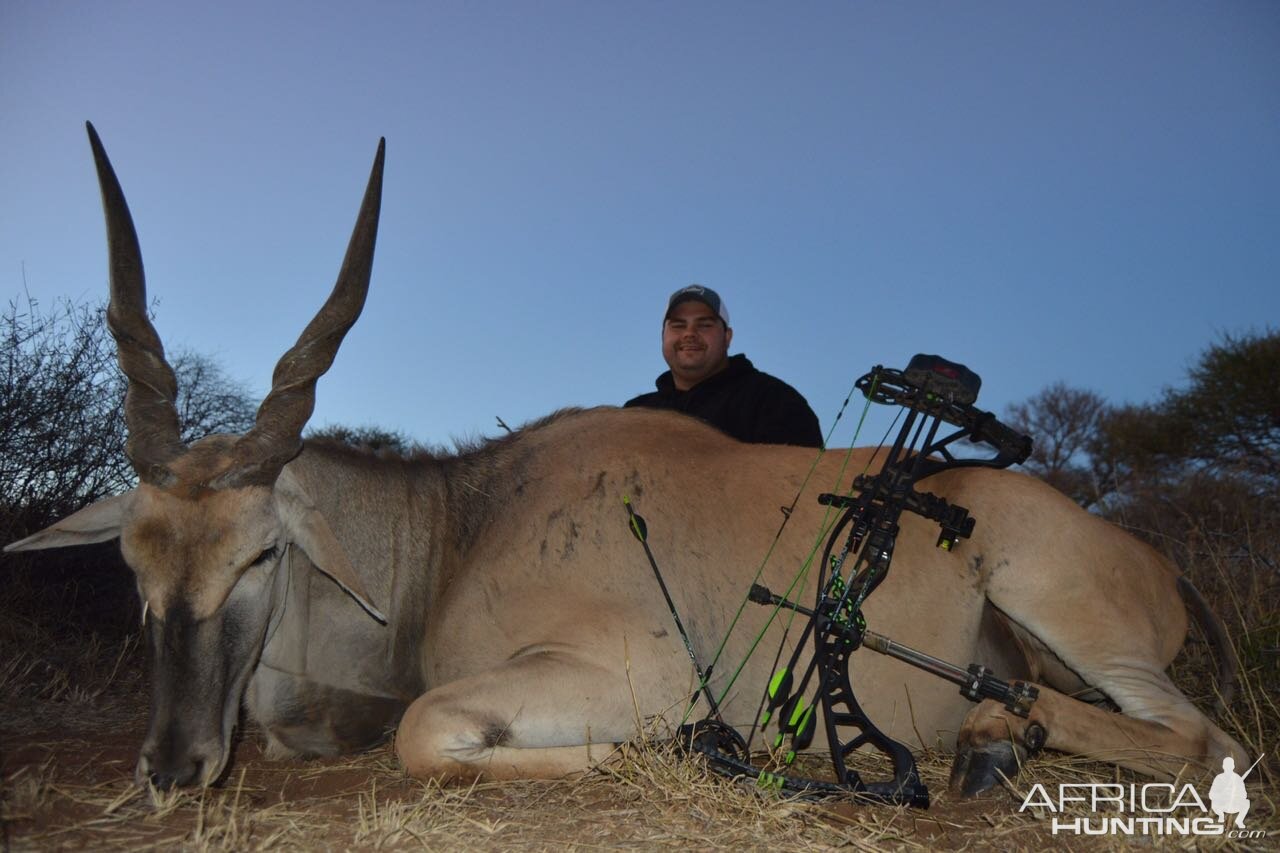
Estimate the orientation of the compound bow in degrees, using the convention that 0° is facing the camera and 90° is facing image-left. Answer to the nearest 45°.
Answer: approximately 270°

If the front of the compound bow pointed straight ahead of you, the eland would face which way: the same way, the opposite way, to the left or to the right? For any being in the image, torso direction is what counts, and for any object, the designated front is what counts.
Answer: the opposite way

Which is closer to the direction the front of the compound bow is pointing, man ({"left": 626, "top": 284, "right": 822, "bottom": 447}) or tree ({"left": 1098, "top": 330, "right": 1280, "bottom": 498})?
the tree

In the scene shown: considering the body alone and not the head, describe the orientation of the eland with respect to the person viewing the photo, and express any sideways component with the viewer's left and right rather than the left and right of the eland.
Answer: facing to the left of the viewer

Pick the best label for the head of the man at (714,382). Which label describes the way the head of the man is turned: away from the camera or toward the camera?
toward the camera

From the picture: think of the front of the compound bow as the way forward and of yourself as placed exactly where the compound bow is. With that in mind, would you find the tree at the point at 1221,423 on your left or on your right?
on your left

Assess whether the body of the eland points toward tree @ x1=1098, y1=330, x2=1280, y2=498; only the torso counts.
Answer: no

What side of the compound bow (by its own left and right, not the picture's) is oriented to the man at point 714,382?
left

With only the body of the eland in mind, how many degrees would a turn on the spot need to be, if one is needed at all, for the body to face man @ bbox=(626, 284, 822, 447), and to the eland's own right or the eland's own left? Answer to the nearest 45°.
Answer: approximately 90° to the eland's own right
